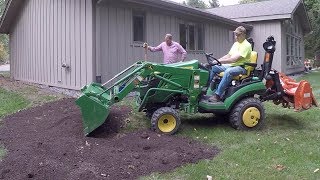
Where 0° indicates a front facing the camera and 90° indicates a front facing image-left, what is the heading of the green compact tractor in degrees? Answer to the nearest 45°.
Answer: approximately 90°

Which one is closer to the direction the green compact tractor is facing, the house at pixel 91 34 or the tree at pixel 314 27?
the house

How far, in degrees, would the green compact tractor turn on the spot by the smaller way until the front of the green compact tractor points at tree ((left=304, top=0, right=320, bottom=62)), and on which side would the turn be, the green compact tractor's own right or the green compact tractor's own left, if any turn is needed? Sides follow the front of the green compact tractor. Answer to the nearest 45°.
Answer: approximately 90° to the green compact tractor's own right

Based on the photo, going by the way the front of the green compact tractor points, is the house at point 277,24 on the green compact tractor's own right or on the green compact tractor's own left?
on the green compact tractor's own right

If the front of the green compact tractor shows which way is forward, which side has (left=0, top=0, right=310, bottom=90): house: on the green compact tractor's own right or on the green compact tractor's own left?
on the green compact tractor's own right
